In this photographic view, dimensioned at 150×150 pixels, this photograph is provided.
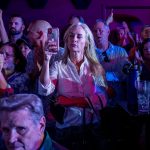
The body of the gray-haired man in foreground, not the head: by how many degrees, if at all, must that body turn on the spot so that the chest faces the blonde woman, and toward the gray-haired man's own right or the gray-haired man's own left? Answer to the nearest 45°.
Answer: approximately 180°

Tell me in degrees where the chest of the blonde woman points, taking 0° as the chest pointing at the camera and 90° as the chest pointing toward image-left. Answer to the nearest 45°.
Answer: approximately 0°
